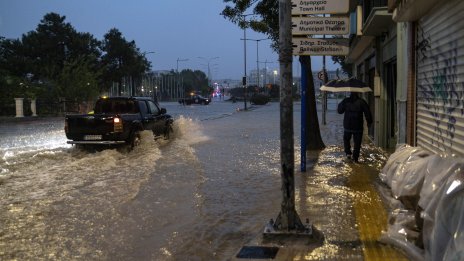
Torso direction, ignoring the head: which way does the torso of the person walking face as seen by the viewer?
away from the camera

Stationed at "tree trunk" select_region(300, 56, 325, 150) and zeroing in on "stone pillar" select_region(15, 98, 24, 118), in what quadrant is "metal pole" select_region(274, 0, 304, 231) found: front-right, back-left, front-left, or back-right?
back-left

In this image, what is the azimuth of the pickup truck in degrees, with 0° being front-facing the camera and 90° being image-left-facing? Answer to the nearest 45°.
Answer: approximately 225°

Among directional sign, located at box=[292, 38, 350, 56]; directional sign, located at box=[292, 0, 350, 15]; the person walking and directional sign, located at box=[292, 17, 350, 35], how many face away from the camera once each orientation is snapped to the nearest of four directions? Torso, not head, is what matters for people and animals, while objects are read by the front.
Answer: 1

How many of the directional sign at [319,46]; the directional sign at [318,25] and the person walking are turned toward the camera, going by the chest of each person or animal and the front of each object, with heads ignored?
2

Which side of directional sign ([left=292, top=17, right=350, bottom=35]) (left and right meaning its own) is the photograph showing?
front

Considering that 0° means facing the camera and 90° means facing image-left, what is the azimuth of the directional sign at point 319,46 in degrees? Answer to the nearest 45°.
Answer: approximately 0°

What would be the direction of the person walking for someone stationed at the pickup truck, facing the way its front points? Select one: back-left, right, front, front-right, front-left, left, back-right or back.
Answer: right

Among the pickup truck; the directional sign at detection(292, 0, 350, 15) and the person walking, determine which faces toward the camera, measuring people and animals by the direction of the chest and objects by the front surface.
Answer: the directional sign

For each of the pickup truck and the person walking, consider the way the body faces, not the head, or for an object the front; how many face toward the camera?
0

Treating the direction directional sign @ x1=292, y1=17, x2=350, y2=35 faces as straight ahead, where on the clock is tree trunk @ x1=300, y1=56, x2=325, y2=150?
The tree trunk is roughly at 6 o'clock from the directional sign.

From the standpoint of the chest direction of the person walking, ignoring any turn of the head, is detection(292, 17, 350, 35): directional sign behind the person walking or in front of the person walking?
behind

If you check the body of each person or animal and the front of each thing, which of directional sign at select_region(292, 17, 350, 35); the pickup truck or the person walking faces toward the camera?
the directional sign

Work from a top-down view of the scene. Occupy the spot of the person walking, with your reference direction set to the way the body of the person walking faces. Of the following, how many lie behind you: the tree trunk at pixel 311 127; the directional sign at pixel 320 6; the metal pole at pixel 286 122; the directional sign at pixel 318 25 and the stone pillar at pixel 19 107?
3

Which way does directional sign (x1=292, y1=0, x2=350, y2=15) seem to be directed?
toward the camera
